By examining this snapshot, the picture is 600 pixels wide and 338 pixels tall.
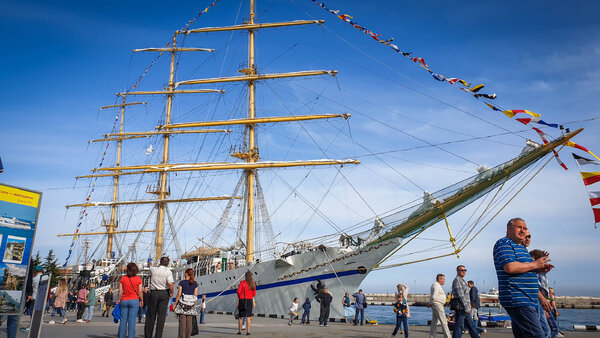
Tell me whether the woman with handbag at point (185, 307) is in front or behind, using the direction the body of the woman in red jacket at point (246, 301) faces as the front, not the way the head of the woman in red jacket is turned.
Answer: behind

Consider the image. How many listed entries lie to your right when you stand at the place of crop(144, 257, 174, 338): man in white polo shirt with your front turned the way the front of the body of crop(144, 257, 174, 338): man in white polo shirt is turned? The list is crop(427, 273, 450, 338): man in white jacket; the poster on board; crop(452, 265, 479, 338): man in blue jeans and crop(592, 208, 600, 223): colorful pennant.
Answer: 3

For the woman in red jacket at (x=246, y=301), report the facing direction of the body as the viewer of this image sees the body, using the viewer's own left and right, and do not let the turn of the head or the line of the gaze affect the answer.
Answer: facing away from the viewer

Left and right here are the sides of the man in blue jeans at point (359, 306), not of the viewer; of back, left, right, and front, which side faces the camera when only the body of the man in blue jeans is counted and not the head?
back

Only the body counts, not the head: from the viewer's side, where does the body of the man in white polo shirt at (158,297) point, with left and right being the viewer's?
facing away from the viewer

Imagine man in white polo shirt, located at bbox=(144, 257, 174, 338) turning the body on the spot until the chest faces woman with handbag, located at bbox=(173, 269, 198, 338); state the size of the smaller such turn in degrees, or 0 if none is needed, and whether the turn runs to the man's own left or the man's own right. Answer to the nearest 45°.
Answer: approximately 135° to the man's own right
